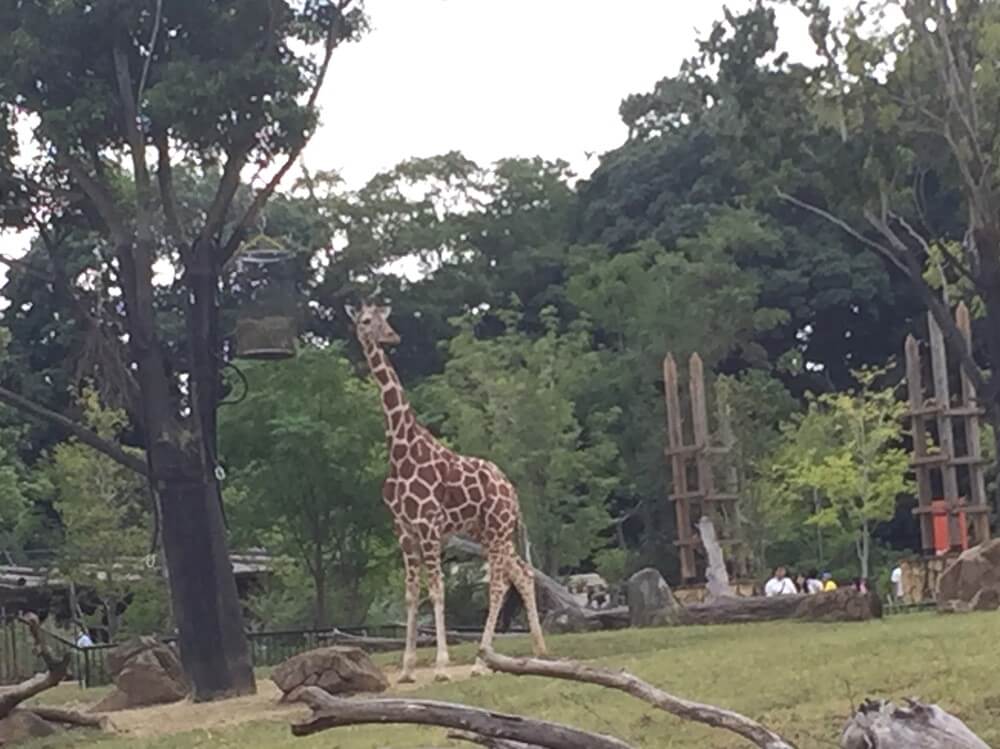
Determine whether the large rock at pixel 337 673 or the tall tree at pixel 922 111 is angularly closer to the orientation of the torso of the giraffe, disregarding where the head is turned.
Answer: the large rock

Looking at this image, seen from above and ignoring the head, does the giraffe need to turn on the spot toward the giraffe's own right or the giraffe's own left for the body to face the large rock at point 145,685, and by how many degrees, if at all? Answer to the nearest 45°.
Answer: approximately 45° to the giraffe's own right

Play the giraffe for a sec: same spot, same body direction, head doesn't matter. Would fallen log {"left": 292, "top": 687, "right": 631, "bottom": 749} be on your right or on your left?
on your left

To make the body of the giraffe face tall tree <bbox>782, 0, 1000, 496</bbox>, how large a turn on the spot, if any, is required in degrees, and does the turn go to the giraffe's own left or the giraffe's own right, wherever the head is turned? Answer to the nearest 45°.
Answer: approximately 180°

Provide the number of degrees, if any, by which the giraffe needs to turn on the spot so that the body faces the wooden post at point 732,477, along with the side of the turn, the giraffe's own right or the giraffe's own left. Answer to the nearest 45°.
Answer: approximately 135° to the giraffe's own right

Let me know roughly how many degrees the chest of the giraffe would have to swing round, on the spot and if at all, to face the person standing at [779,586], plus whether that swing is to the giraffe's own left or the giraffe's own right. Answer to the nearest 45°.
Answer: approximately 180°

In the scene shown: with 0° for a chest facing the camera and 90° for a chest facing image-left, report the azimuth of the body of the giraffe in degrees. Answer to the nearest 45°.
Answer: approximately 45°

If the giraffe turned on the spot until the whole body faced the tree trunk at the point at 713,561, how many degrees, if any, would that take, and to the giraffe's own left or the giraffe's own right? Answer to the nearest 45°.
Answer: approximately 135° to the giraffe's own right

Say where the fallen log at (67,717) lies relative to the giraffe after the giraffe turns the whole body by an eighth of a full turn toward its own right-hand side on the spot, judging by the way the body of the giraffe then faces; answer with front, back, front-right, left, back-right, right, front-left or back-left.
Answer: front-left
